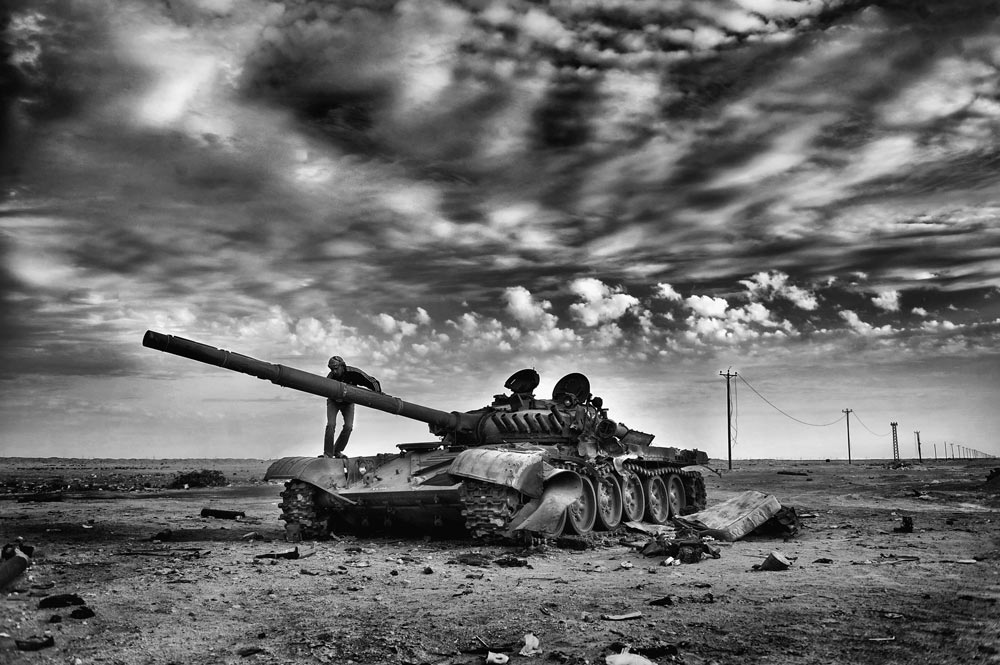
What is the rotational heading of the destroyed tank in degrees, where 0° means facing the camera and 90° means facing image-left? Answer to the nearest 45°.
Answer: approximately 45°
